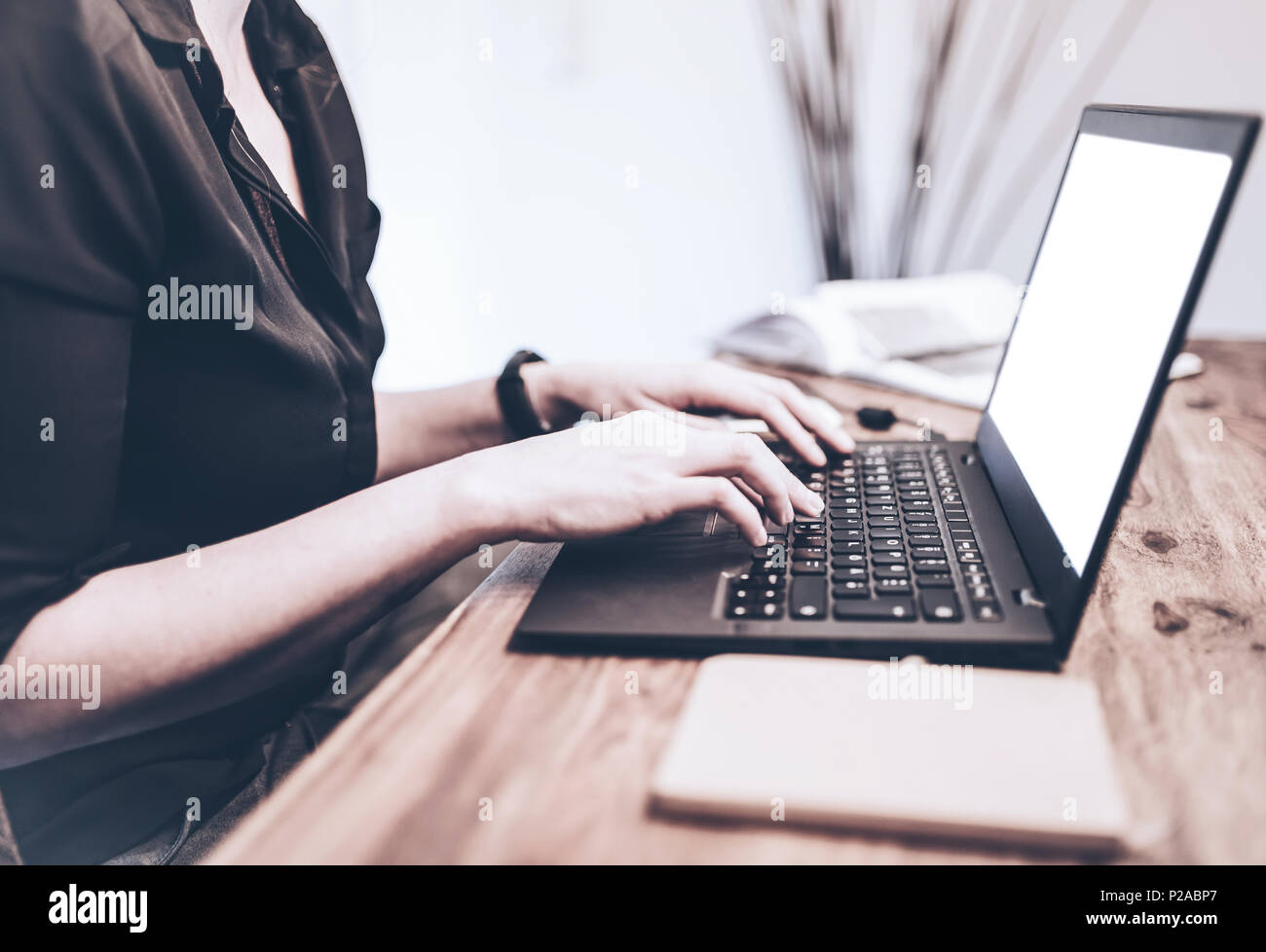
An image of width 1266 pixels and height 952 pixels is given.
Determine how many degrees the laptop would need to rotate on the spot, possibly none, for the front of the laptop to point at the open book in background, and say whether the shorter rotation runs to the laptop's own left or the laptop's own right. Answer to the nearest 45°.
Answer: approximately 90° to the laptop's own right

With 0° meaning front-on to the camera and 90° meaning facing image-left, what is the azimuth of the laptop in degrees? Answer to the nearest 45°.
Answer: approximately 90°
